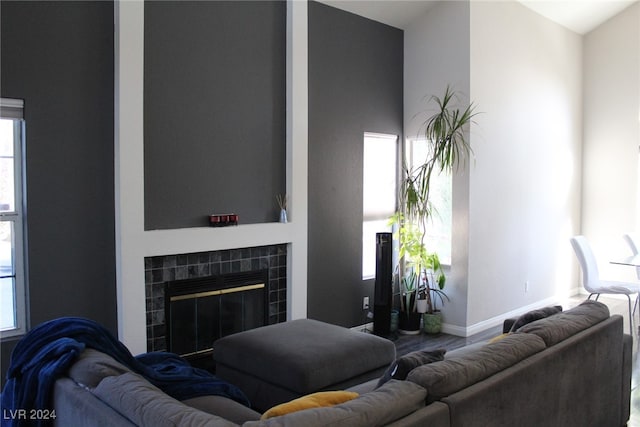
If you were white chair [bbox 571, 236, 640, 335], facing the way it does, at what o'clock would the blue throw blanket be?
The blue throw blanket is roughly at 4 o'clock from the white chair.

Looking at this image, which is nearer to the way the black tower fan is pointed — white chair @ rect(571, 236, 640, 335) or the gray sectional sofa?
the gray sectional sofa

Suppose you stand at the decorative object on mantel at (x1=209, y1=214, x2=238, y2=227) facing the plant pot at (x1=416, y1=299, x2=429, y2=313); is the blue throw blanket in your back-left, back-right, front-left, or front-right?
back-right

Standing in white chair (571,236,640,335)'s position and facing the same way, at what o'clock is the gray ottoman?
The gray ottoman is roughly at 4 o'clock from the white chair.

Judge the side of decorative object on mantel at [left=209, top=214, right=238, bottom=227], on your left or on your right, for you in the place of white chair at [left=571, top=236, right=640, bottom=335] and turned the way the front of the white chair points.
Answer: on your right

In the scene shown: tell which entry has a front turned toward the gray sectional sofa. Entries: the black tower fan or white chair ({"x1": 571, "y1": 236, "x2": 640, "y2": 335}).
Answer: the black tower fan

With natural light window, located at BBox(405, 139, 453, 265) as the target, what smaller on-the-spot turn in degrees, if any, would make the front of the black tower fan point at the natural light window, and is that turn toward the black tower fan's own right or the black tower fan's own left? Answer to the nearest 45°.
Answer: approximately 135° to the black tower fan's own left

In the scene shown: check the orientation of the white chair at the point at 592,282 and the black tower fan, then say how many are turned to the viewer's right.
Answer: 1

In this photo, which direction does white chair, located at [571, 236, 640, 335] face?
to the viewer's right

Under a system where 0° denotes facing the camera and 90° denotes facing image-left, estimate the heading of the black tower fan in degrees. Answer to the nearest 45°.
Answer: approximately 0°

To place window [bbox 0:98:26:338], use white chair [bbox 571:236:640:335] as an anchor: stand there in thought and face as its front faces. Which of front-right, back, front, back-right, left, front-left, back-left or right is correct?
back-right
